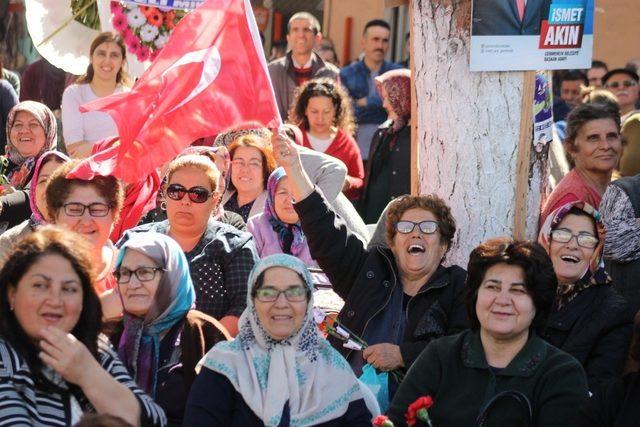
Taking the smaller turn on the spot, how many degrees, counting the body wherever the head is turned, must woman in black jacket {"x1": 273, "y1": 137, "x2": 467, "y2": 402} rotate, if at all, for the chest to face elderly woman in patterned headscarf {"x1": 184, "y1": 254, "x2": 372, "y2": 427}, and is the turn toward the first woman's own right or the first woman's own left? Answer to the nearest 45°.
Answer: approximately 45° to the first woman's own right

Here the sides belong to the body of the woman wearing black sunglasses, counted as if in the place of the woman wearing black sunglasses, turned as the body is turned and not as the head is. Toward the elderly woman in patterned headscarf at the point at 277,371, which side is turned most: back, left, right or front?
front

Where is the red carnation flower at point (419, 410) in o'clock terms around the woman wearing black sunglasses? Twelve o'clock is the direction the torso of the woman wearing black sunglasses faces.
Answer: The red carnation flower is roughly at 11 o'clock from the woman wearing black sunglasses.

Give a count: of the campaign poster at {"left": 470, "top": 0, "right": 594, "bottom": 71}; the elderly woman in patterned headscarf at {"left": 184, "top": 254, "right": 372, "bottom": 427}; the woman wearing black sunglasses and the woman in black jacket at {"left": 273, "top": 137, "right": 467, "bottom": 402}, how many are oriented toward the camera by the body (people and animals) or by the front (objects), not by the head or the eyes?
4

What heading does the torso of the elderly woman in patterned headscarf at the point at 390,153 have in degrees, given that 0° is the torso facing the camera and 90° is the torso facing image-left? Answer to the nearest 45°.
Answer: approximately 45°

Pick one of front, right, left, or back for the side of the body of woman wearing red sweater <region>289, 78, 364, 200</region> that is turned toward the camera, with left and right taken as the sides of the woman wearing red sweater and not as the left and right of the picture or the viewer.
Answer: front

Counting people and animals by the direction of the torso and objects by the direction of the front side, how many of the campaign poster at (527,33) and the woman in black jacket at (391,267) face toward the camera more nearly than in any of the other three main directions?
2

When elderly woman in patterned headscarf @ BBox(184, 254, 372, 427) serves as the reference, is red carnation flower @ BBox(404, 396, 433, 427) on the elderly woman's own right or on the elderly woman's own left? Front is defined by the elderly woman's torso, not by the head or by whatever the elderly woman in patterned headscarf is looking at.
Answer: on the elderly woman's own left

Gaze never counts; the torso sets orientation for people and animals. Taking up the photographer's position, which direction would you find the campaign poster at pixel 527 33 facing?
facing the viewer

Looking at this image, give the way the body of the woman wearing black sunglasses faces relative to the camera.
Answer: toward the camera

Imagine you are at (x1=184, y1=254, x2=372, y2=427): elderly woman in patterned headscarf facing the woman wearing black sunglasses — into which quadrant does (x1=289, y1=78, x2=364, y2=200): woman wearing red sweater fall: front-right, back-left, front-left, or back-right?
front-right

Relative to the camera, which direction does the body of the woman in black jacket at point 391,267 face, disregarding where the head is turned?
toward the camera

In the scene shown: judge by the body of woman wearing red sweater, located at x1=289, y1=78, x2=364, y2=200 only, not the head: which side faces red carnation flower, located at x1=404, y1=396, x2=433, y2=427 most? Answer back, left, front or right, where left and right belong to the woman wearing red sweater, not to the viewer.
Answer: front

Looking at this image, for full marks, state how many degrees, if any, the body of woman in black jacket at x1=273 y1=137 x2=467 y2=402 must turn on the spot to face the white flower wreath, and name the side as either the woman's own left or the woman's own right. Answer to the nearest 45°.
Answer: approximately 135° to the woman's own right
